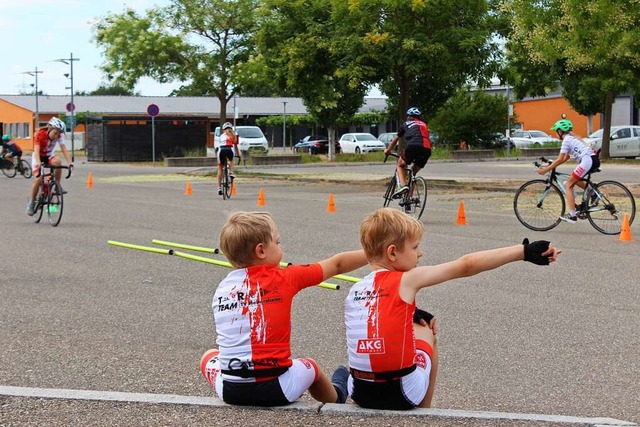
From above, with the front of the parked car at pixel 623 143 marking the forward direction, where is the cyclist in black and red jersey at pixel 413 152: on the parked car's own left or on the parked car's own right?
on the parked car's own left

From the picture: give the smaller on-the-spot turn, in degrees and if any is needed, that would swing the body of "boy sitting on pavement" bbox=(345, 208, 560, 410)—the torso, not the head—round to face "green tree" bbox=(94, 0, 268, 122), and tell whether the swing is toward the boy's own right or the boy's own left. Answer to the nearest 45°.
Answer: approximately 45° to the boy's own left

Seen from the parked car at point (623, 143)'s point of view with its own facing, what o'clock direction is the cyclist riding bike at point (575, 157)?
The cyclist riding bike is roughly at 9 o'clock from the parked car.

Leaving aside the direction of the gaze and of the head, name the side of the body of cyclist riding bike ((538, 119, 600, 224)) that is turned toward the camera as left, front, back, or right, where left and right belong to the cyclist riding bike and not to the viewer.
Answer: left

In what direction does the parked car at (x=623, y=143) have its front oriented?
to the viewer's left

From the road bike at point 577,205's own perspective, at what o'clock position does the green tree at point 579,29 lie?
The green tree is roughly at 3 o'clock from the road bike.

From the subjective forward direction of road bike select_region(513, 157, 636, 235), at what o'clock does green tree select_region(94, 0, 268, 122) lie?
The green tree is roughly at 2 o'clock from the road bike.

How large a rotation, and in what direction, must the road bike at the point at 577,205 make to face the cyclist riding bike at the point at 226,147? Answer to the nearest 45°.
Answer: approximately 45° to its right

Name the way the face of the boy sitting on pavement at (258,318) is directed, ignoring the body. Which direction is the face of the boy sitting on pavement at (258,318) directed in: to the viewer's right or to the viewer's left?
to the viewer's right

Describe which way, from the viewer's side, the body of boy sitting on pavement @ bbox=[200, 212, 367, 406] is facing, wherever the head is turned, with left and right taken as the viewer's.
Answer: facing away from the viewer and to the right of the viewer

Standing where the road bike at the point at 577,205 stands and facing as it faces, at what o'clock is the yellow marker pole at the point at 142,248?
The yellow marker pole is roughly at 11 o'clock from the road bike.

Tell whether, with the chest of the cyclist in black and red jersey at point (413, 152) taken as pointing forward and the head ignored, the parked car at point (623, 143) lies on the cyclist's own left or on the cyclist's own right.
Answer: on the cyclist's own right

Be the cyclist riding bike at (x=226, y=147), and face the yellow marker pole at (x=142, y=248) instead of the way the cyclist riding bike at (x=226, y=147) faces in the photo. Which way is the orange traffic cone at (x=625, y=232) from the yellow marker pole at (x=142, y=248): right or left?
left

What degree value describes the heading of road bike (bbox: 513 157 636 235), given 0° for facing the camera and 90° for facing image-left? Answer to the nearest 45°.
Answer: approximately 90°
